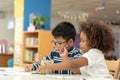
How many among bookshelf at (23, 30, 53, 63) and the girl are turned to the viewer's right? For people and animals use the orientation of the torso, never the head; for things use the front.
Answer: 0

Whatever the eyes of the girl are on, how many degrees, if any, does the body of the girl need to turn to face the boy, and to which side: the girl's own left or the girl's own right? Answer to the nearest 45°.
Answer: approximately 45° to the girl's own right

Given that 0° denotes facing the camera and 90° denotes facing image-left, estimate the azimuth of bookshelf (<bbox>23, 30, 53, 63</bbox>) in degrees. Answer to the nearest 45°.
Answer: approximately 45°

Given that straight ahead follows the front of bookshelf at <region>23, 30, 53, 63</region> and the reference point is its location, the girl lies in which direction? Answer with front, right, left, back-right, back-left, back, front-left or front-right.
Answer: front-left

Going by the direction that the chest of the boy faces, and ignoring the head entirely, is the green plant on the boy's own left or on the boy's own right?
on the boy's own right

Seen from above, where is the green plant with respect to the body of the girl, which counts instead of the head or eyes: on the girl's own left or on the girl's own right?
on the girl's own right

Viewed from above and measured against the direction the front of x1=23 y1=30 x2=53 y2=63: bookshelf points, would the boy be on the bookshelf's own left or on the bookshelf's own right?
on the bookshelf's own left

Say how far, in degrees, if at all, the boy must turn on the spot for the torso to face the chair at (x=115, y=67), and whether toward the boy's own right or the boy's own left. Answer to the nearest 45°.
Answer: approximately 135° to the boy's own left

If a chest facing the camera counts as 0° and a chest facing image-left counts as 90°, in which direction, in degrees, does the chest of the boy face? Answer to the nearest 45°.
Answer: approximately 45°

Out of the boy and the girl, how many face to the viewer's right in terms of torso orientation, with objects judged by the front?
0

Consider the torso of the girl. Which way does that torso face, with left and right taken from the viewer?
facing to the left of the viewer
